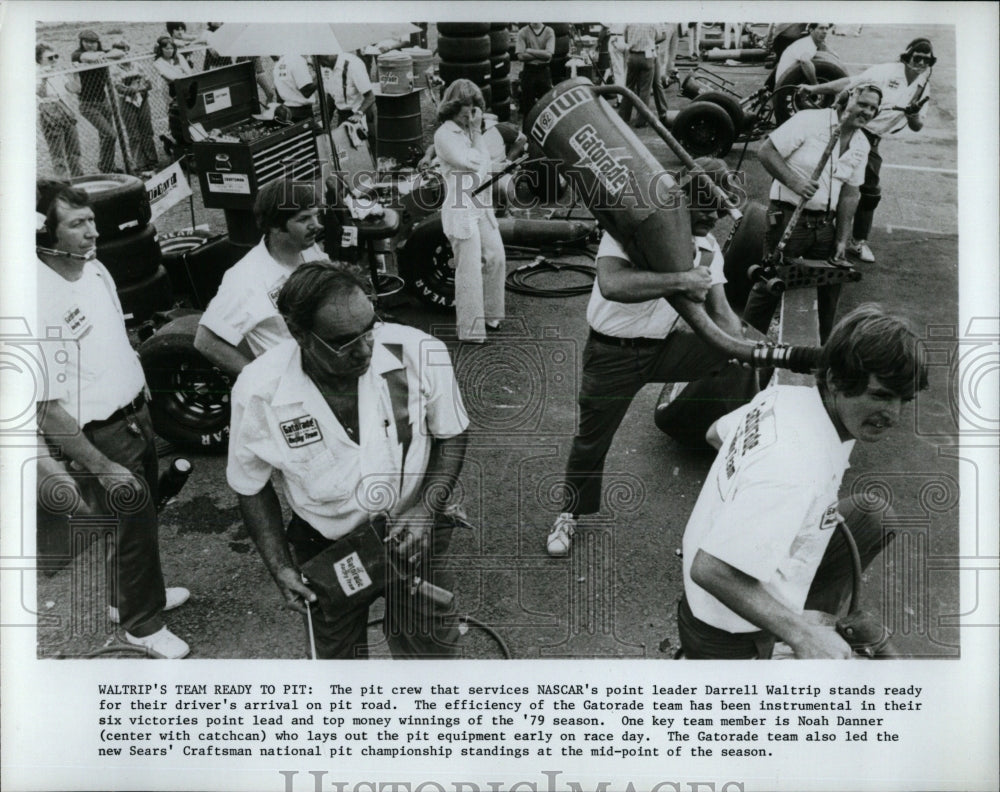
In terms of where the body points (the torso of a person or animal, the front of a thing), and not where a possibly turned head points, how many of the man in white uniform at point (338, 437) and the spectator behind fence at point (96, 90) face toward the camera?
2

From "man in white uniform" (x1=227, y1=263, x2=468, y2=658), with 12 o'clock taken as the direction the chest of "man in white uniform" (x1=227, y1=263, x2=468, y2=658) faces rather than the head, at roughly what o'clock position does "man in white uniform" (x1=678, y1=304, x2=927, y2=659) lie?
"man in white uniform" (x1=678, y1=304, x2=927, y2=659) is roughly at 10 o'clock from "man in white uniform" (x1=227, y1=263, x2=468, y2=658).

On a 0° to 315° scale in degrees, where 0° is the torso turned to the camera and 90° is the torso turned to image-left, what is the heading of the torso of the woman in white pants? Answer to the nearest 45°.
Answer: approximately 315°

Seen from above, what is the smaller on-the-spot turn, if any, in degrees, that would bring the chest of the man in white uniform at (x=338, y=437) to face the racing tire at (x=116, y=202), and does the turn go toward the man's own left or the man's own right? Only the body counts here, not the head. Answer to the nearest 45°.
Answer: approximately 135° to the man's own right
